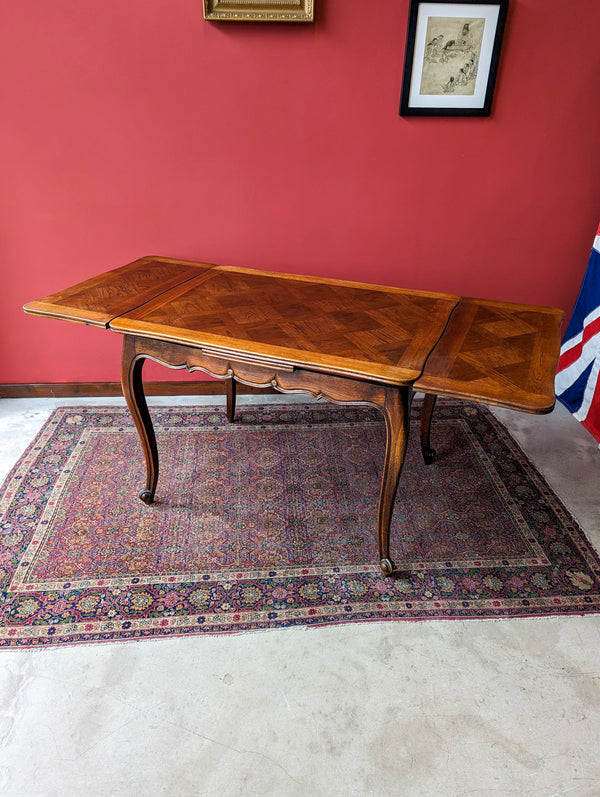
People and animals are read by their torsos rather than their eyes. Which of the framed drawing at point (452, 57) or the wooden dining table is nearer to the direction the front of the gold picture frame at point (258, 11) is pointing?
the wooden dining table

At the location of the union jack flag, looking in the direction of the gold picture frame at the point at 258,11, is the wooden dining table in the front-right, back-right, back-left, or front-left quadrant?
front-left

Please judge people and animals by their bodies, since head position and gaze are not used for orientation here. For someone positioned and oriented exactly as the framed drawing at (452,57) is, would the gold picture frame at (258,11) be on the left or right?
on its right

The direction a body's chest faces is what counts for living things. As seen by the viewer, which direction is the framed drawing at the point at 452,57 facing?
toward the camera

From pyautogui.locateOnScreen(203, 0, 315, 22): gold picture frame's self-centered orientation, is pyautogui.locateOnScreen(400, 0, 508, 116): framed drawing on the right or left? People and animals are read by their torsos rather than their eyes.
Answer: on its left

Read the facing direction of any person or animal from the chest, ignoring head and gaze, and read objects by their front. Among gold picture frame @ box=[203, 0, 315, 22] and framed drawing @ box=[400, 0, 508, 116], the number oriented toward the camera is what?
2

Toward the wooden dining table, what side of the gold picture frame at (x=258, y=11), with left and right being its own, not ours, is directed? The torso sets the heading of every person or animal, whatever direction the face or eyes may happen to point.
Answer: front

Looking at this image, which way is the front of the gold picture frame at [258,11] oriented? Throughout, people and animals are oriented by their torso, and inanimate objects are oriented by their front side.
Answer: toward the camera

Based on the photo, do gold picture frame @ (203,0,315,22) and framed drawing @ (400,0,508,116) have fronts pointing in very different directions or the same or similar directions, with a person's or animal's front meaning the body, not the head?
same or similar directions

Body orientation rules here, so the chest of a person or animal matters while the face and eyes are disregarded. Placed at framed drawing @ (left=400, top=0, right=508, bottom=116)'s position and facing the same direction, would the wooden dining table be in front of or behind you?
in front

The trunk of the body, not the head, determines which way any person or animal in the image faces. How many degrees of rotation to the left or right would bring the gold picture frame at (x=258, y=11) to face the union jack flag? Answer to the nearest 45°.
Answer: approximately 90° to its left

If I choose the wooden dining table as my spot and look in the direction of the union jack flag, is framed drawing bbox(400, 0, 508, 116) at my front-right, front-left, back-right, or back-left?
front-left
